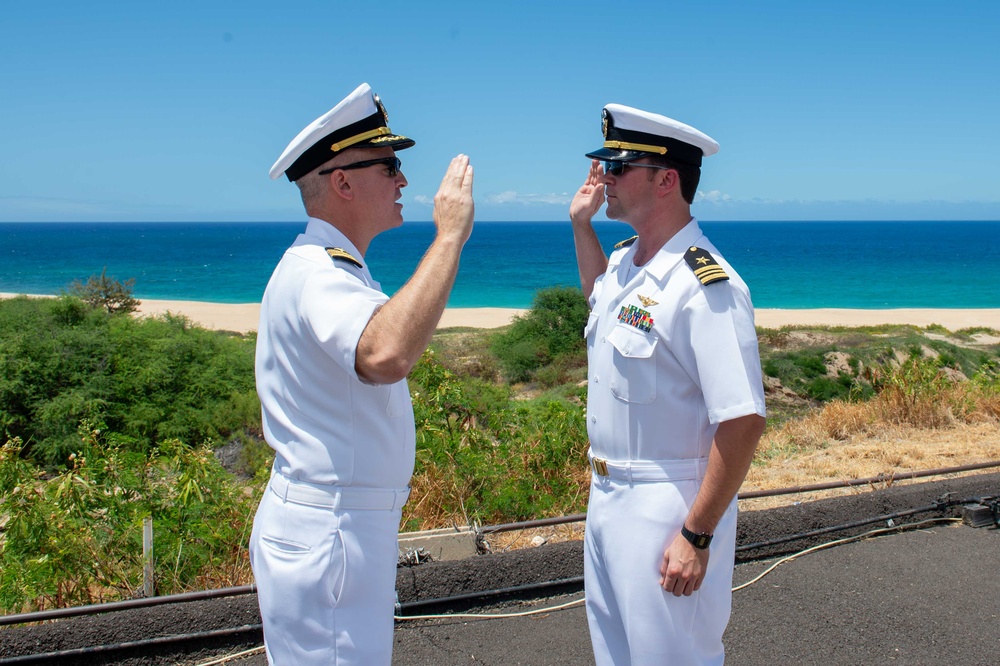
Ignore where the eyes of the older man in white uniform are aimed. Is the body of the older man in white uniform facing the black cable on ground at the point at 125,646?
no

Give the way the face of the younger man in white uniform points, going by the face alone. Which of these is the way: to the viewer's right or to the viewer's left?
to the viewer's left

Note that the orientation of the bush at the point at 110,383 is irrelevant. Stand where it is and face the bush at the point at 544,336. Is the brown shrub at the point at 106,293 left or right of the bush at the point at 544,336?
left

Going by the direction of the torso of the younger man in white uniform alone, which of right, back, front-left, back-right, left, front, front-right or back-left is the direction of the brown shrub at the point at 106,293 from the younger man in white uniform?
right

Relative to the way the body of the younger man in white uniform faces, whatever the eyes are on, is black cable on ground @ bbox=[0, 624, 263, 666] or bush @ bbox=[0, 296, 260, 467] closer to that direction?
the black cable on ground

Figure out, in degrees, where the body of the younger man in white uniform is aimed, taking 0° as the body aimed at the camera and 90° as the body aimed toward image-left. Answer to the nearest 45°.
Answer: approximately 45°

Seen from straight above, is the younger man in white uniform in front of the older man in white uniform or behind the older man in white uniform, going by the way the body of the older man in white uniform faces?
in front

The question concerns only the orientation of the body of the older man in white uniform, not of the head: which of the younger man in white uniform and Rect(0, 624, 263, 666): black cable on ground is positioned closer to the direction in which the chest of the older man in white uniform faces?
the younger man in white uniform

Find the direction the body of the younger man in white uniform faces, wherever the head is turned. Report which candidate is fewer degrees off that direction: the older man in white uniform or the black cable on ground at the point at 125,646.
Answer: the older man in white uniform

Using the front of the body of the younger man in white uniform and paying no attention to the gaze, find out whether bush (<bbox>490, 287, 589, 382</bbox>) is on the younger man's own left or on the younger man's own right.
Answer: on the younger man's own right

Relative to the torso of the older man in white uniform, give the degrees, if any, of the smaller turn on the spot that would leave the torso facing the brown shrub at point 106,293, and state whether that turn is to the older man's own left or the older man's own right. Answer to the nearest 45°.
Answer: approximately 90° to the older man's own left

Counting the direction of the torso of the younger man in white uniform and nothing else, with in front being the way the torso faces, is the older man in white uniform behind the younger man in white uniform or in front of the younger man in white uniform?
in front

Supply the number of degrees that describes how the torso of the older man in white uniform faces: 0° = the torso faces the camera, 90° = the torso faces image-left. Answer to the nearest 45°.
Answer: approximately 270°

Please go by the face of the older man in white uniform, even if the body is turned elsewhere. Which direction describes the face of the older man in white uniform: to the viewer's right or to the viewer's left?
to the viewer's right

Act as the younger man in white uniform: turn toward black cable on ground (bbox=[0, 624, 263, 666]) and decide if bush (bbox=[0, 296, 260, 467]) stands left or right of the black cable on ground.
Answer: right

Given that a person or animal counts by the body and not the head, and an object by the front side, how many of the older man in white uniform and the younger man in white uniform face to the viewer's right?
1

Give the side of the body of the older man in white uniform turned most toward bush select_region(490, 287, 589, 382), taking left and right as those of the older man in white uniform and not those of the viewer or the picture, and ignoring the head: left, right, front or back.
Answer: left

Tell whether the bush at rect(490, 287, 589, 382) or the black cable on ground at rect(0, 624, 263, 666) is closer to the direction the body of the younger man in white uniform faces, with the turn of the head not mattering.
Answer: the black cable on ground
